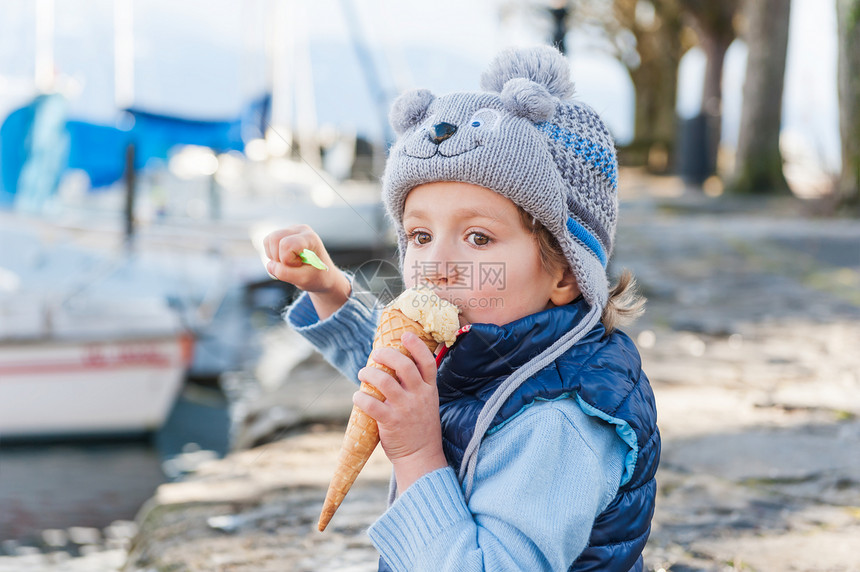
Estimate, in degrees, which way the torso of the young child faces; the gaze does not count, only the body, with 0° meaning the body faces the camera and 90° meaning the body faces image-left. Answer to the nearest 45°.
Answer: approximately 45°

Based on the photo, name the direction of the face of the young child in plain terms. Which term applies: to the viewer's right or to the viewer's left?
to the viewer's left
